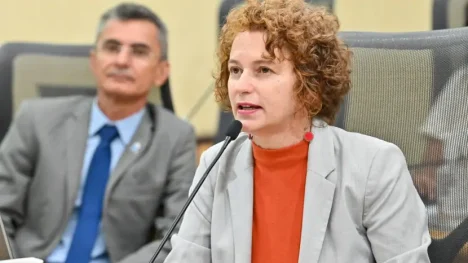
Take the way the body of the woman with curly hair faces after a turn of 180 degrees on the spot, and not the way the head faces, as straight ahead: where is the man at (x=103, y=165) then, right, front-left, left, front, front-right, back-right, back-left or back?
left

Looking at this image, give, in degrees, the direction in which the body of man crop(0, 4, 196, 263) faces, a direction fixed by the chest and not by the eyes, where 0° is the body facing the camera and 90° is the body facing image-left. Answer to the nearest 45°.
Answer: approximately 0°

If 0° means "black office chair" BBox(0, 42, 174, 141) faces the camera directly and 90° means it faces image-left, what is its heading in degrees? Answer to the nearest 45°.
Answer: approximately 0°

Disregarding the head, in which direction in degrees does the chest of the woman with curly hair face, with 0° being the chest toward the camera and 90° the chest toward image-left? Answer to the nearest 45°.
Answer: approximately 45°

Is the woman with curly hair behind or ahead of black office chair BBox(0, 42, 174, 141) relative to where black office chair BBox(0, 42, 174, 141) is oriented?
ahead
